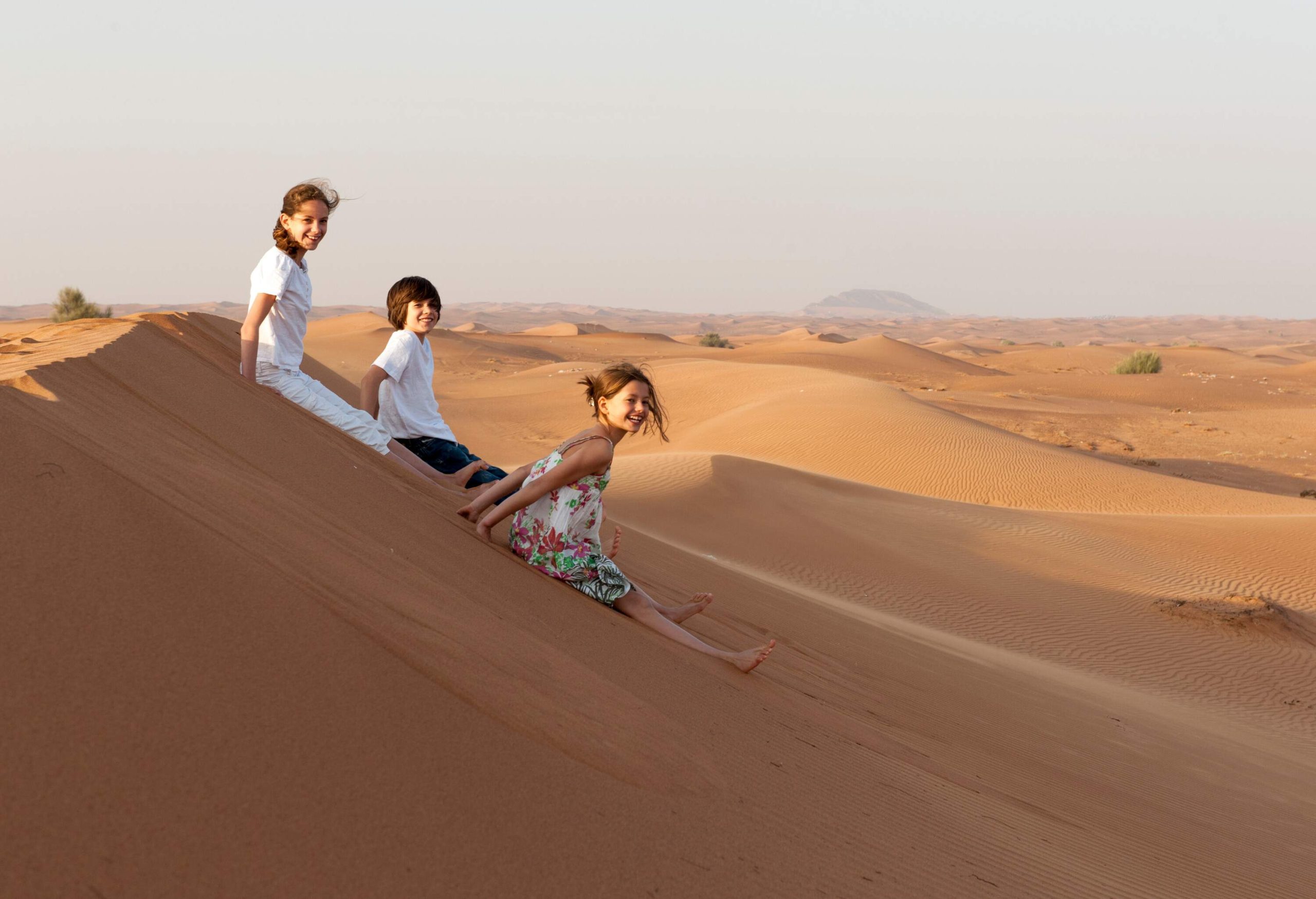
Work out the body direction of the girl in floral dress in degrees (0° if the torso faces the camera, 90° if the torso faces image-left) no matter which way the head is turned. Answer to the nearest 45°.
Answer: approximately 270°

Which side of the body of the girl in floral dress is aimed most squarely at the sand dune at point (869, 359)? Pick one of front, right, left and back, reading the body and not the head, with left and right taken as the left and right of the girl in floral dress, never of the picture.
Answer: left

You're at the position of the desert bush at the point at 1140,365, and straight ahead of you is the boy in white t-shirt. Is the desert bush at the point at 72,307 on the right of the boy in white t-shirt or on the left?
right

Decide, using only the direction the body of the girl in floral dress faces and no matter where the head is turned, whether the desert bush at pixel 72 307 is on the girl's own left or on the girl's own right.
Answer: on the girl's own left
